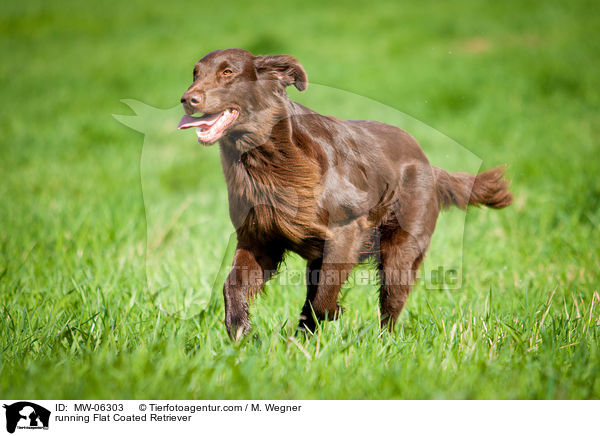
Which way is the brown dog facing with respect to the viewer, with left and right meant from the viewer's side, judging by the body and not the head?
facing the viewer and to the left of the viewer
